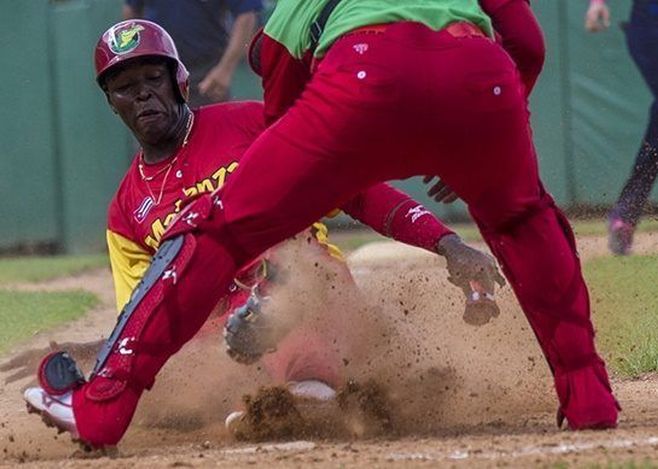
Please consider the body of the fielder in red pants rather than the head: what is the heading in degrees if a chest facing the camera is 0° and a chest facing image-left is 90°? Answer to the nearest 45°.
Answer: approximately 180°

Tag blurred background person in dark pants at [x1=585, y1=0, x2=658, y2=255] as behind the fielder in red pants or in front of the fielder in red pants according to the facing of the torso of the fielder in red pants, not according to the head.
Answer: in front
